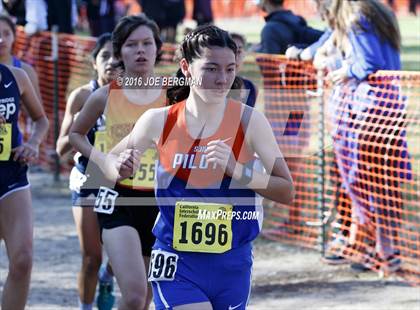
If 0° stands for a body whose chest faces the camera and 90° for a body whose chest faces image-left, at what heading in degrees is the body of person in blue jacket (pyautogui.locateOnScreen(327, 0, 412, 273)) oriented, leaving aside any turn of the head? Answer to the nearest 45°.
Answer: approximately 90°

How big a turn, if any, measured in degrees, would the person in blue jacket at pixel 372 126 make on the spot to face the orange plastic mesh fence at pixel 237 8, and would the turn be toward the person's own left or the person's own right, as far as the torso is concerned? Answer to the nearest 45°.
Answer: approximately 90° to the person's own right

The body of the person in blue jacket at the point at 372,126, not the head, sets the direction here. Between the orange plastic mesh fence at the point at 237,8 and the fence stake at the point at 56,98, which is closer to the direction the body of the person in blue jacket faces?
the fence stake

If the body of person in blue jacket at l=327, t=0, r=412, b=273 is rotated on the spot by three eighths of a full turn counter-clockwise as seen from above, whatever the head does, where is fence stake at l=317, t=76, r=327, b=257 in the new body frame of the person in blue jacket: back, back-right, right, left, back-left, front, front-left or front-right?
back

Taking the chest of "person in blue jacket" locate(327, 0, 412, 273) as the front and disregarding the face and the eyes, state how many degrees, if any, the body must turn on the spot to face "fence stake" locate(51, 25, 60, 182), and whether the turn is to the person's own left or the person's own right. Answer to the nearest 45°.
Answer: approximately 45° to the person's own right
